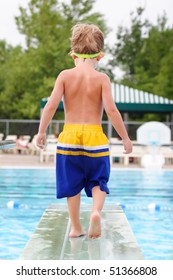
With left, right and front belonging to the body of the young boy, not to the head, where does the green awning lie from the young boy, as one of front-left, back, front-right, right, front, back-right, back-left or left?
front

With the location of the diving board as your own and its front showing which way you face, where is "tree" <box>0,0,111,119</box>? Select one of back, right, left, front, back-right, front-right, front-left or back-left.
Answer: front

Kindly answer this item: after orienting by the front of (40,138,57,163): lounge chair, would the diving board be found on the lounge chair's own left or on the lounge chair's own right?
on the lounge chair's own left

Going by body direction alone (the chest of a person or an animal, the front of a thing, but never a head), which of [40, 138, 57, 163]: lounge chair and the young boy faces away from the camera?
the young boy

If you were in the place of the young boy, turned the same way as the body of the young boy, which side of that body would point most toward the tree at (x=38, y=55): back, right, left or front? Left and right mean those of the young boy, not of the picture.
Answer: front

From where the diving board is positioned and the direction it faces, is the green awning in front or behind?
in front

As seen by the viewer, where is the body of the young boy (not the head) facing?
away from the camera

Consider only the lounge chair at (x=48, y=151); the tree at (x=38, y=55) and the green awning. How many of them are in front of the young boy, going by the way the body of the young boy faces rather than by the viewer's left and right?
3

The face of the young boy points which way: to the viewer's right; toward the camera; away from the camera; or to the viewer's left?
away from the camera

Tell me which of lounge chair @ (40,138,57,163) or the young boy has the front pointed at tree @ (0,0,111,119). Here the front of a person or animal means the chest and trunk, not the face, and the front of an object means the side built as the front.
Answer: the young boy

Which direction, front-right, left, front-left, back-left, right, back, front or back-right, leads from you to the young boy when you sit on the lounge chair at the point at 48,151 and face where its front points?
front-left

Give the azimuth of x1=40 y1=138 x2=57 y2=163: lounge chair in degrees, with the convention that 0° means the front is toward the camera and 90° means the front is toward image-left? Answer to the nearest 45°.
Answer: approximately 45°

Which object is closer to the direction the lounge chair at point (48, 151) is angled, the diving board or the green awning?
the diving board

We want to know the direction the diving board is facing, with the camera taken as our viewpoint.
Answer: facing away from the viewer

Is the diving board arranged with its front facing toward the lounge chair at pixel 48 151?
yes

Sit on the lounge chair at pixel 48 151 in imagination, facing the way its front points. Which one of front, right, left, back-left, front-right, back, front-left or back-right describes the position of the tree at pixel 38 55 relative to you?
back-right

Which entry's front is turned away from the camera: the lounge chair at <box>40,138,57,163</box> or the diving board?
the diving board
